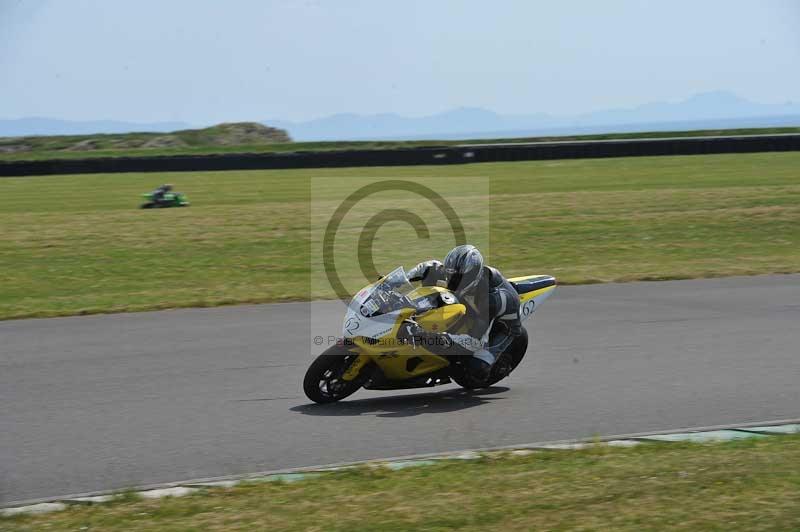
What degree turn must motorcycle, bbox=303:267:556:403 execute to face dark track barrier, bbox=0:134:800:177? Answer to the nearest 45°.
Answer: approximately 135° to its right

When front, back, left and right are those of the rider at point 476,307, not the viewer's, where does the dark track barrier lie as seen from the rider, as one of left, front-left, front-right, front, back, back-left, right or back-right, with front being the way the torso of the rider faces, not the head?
back-right
